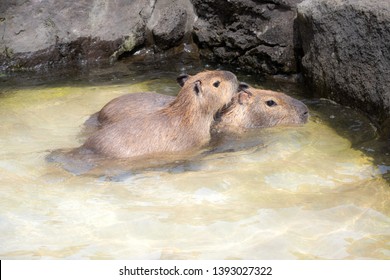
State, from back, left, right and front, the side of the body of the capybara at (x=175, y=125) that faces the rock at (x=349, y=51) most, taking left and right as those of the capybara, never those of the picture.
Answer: front

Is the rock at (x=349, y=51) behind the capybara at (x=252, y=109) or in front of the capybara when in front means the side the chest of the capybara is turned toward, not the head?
in front

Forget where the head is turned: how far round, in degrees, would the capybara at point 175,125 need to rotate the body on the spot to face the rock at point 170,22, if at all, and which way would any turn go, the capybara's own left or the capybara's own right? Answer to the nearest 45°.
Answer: approximately 90° to the capybara's own left

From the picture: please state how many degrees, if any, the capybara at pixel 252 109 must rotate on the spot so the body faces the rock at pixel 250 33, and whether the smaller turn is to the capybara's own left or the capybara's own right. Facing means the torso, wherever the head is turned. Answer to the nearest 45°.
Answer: approximately 90° to the capybara's own left

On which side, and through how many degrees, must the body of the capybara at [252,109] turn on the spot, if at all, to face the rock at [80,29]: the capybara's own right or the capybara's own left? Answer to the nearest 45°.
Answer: approximately 135° to the capybara's own left

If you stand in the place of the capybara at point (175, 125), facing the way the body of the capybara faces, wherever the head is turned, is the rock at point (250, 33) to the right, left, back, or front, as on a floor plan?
left

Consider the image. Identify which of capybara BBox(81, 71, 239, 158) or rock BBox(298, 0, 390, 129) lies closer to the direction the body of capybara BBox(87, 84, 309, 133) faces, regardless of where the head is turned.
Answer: the rock

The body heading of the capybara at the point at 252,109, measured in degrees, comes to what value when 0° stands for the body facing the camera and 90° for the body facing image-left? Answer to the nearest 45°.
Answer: approximately 270°

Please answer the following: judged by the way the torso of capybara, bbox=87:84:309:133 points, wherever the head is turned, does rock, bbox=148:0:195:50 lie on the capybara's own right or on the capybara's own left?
on the capybara's own left

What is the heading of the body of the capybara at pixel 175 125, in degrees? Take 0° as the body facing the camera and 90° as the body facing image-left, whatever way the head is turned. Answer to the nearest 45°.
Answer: approximately 270°

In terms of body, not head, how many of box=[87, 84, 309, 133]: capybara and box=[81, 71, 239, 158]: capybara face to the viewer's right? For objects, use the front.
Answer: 2
